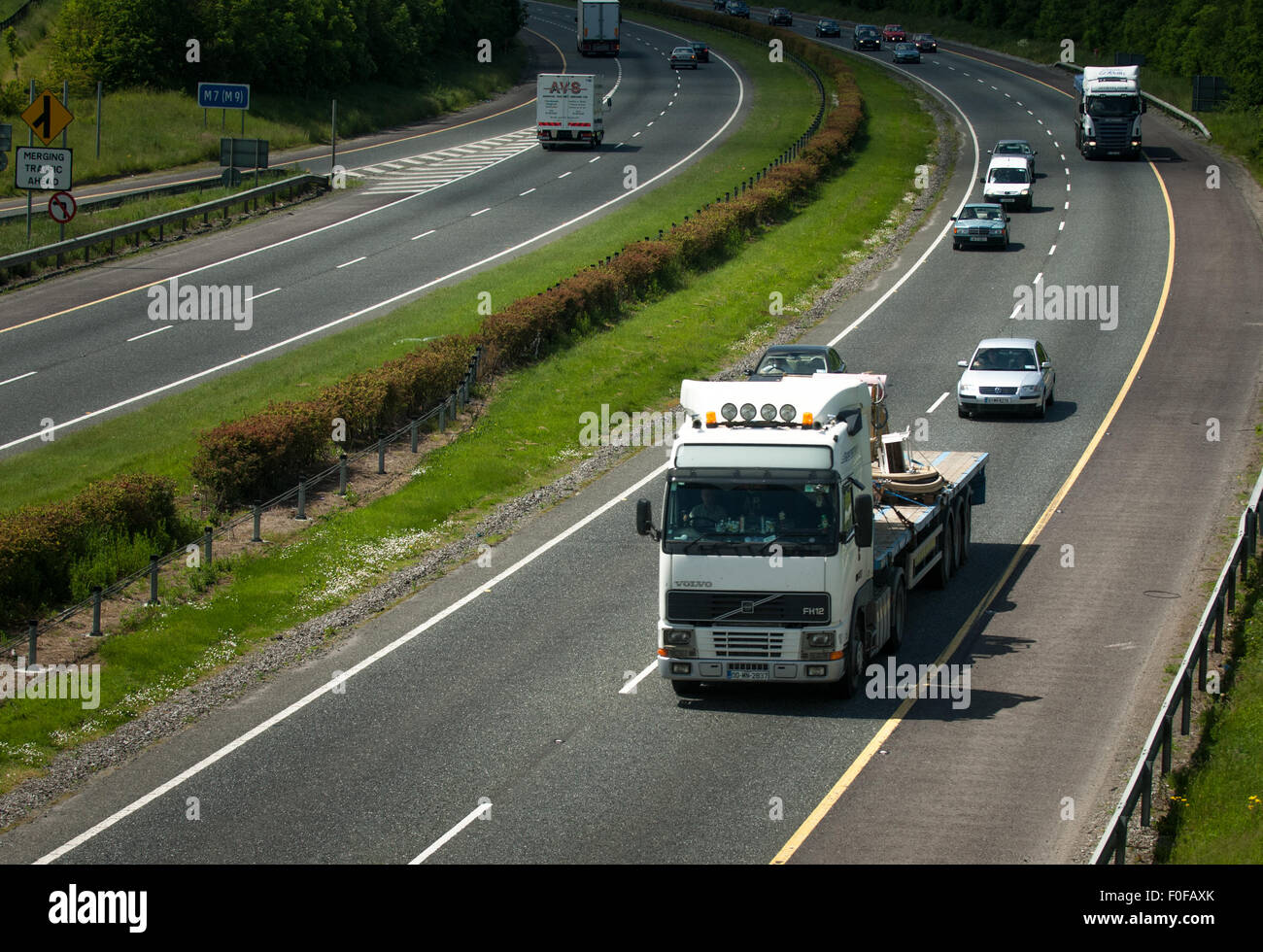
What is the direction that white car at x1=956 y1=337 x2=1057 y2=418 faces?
toward the camera

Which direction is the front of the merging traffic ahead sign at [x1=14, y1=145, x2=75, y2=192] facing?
toward the camera

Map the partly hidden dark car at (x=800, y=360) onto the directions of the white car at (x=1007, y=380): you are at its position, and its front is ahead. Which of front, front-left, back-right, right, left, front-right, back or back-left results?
front-right

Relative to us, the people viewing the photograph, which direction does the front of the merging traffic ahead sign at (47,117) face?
facing the viewer

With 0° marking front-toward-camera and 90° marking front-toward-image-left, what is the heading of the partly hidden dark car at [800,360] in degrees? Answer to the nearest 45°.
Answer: approximately 45°

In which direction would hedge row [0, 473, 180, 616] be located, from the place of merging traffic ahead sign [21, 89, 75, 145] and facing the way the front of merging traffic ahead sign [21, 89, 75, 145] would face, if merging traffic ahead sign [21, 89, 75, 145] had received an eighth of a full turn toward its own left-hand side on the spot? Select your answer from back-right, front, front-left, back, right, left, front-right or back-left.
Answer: front-right

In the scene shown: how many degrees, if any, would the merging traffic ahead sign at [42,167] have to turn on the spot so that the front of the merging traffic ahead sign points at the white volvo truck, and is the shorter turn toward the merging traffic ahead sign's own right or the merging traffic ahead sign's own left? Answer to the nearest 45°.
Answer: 0° — it already faces it

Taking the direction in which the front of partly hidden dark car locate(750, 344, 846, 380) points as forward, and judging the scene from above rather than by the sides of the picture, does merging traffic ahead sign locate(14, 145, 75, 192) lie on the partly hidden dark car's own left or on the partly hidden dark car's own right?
on the partly hidden dark car's own right

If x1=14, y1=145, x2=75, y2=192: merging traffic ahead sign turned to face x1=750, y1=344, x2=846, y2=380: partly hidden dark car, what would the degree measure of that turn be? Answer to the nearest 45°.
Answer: approximately 45° to its left

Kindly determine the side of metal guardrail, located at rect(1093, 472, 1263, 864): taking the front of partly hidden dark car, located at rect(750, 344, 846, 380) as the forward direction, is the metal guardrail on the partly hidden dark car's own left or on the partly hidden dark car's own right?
on the partly hidden dark car's own left

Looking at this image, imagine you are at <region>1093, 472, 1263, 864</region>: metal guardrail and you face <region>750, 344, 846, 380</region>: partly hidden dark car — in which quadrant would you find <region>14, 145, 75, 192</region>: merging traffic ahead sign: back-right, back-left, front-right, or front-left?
front-left

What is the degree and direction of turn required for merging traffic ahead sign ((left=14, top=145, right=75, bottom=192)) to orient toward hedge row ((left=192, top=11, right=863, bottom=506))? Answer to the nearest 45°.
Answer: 0° — it already faces it

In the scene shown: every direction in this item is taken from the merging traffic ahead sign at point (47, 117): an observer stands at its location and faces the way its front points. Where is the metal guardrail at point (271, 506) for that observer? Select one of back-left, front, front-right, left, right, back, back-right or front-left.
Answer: front

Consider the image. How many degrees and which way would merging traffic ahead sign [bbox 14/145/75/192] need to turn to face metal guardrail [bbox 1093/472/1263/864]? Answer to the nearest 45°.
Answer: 0° — it already faces it

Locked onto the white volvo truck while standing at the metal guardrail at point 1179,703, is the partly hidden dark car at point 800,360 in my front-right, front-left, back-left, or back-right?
front-right
